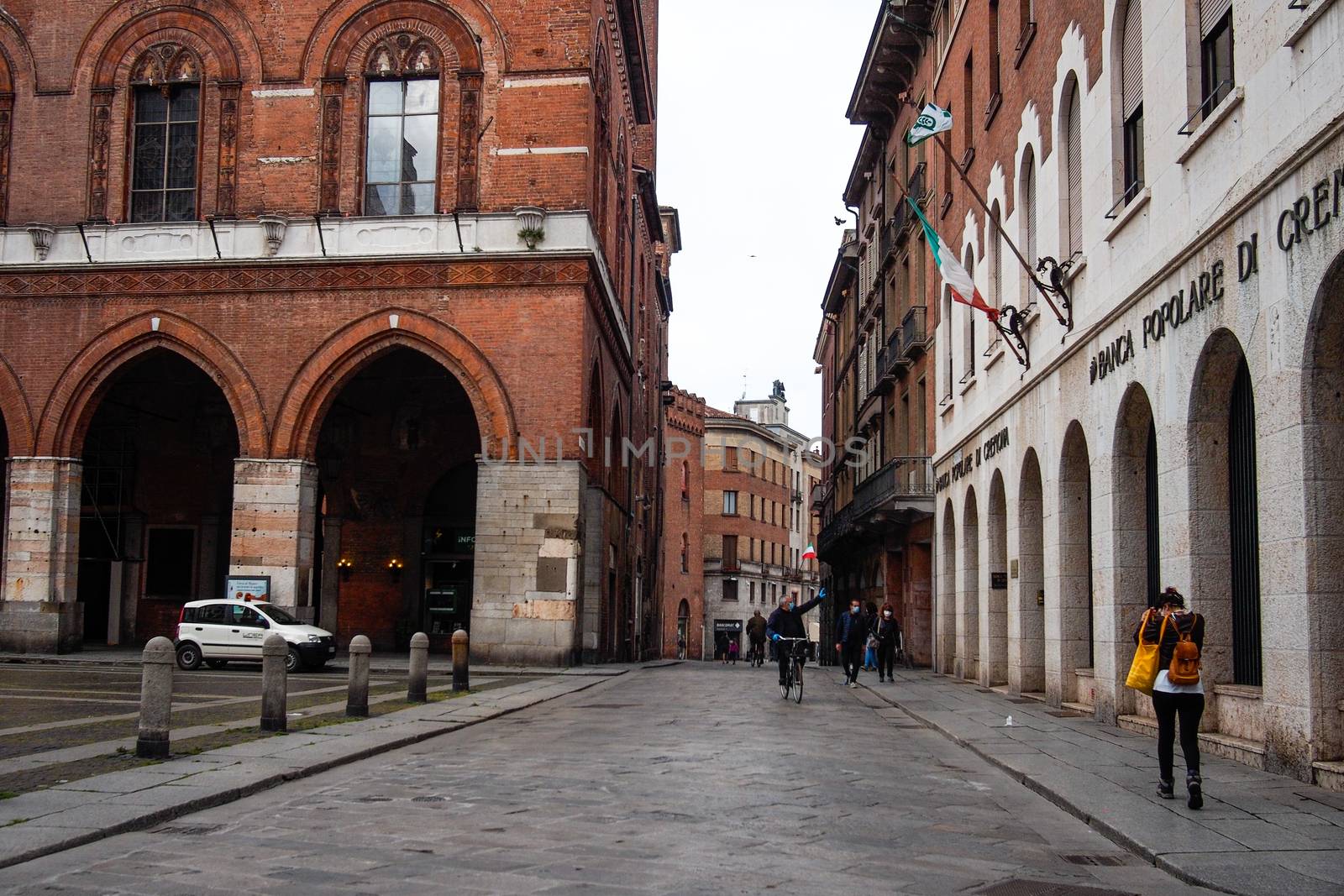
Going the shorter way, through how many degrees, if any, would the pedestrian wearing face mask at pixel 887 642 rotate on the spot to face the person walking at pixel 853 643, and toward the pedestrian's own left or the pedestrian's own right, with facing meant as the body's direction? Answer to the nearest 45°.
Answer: approximately 45° to the pedestrian's own right

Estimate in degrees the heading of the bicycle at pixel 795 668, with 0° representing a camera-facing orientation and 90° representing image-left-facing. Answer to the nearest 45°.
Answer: approximately 0°

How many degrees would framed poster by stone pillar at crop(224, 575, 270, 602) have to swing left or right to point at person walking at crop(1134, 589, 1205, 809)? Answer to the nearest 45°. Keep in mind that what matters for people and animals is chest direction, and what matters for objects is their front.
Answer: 0° — it already faces them

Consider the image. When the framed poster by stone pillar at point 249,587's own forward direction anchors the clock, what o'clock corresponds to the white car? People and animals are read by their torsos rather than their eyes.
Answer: The white car is roughly at 12 o'clock from the framed poster by stone pillar.
